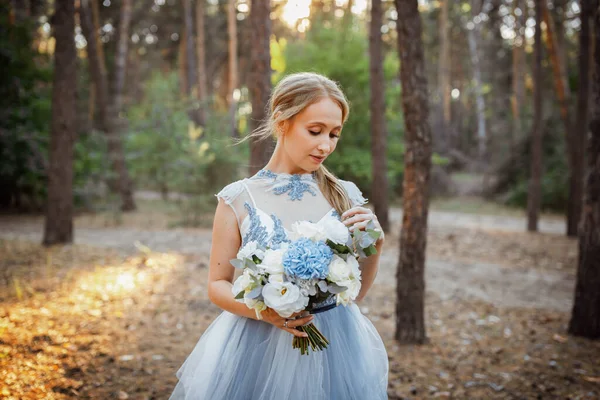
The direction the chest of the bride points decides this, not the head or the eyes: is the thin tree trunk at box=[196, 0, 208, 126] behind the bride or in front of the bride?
behind

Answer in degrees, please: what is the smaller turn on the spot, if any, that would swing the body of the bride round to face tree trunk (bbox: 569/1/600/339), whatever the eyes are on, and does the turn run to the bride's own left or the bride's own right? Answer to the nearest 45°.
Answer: approximately 135° to the bride's own left

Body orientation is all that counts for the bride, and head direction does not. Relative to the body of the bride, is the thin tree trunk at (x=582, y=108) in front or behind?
behind

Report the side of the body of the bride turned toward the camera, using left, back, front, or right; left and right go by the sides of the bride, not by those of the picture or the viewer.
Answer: front

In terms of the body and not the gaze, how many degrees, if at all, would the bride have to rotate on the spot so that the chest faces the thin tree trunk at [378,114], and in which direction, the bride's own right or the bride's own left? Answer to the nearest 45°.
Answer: approximately 180°

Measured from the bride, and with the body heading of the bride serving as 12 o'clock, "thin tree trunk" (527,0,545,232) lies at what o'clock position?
The thin tree trunk is roughly at 7 o'clock from the bride.

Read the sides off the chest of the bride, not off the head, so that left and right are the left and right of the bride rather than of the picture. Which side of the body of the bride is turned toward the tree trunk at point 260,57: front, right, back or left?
back

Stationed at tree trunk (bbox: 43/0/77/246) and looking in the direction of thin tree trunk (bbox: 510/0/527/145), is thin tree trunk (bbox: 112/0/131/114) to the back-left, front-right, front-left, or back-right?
front-left

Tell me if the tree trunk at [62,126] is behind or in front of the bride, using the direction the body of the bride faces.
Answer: behind
